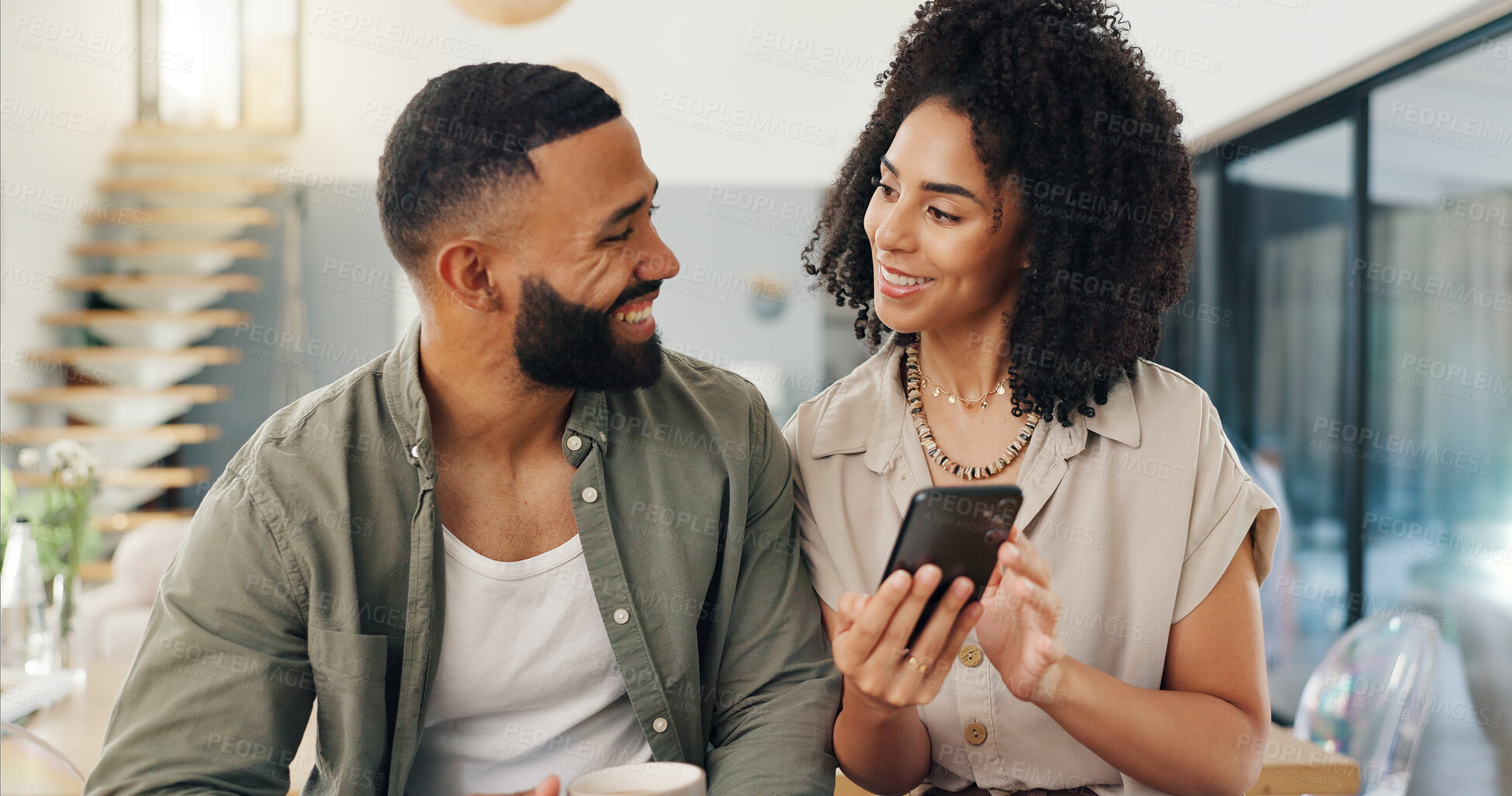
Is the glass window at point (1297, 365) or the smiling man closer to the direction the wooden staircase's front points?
the smiling man

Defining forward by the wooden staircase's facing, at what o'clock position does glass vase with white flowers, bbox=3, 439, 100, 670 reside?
The glass vase with white flowers is roughly at 12 o'clock from the wooden staircase.

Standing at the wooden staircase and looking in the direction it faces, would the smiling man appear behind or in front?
in front

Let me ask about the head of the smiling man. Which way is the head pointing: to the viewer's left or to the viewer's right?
to the viewer's right

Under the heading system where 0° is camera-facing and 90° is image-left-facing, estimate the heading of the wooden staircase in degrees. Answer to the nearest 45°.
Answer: approximately 0°

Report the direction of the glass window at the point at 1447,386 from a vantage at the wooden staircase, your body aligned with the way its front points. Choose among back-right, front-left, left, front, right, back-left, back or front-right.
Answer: front-left
